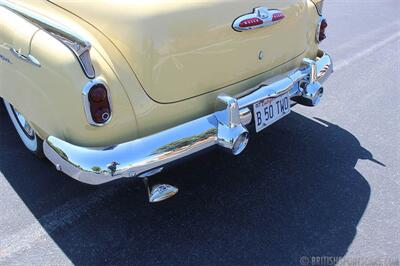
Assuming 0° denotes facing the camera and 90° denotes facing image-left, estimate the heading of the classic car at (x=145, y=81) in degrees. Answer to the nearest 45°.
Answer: approximately 135°
